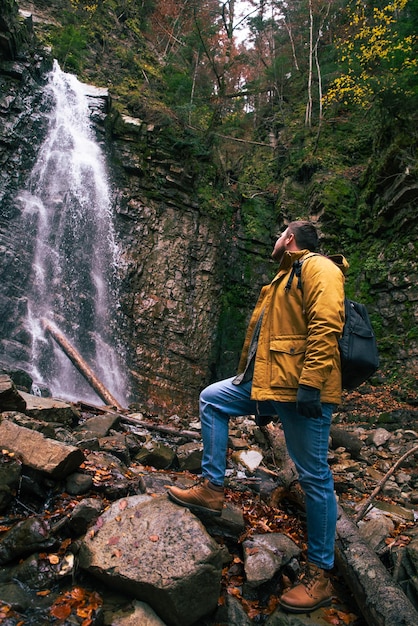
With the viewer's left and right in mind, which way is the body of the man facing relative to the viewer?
facing to the left of the viewer

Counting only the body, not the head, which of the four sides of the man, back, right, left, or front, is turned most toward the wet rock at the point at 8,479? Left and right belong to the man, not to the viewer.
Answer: front

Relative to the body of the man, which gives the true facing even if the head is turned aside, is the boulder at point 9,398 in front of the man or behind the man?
in front

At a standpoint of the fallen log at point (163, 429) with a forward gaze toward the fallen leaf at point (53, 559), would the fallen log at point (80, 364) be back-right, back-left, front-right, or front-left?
back-right

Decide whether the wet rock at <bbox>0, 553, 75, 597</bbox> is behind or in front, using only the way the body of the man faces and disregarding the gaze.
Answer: in front

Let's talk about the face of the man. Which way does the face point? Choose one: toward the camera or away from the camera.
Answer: away from the camera

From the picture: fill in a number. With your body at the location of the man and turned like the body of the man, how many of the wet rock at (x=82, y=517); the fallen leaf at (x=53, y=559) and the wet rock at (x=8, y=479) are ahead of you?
3

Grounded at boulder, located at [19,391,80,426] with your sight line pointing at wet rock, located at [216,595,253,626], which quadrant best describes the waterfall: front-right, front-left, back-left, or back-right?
back-left

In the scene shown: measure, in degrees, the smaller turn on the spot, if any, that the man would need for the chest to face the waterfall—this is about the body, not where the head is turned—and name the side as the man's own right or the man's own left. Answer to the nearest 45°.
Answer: approximately 45° to the man's own right

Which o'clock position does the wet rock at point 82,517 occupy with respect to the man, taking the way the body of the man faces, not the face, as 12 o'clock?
The wet rock is roughly at 12 o'clock from the man.

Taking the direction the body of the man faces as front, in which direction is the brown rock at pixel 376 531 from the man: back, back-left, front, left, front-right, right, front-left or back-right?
back-right

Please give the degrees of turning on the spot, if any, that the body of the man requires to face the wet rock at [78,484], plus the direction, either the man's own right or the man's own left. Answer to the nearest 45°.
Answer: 0° — they already face it
